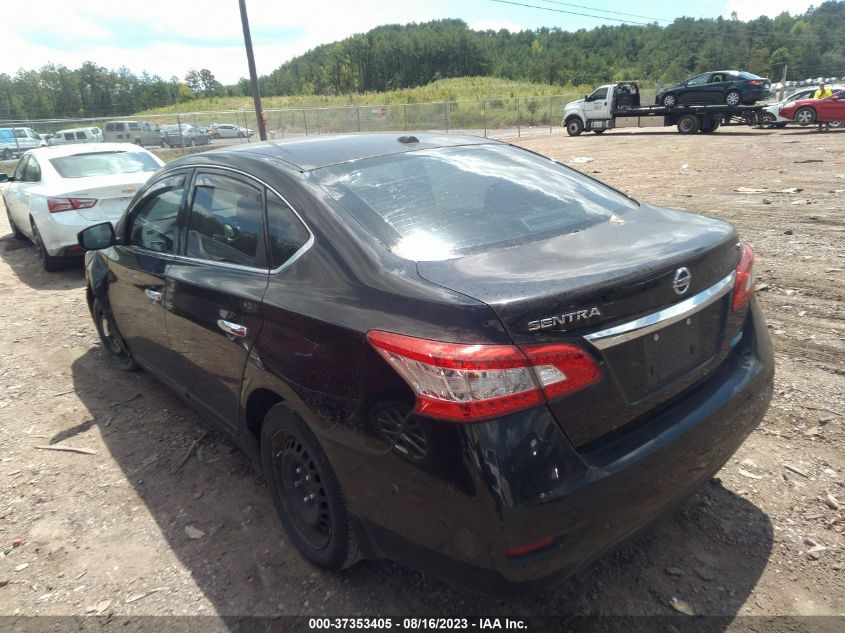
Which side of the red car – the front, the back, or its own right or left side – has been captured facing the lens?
left

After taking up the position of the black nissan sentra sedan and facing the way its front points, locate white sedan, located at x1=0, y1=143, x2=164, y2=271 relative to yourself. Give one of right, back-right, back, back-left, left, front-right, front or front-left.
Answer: front

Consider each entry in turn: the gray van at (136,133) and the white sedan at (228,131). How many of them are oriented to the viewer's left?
0

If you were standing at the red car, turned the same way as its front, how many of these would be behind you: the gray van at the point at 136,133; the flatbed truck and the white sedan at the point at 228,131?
0

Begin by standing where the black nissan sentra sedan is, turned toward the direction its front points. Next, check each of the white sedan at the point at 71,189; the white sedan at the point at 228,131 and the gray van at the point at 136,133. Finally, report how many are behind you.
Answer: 0

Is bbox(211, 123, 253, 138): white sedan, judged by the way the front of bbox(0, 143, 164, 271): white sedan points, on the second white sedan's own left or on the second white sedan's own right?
on the second white sedan's own right

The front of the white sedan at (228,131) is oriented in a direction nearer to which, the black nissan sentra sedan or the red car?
the red car

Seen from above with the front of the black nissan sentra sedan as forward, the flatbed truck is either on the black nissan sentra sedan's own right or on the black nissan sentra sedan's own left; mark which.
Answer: on the black nissan sentra sedan's own right

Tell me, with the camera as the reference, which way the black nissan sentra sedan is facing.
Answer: facing away from the viewer and to the left of the viewer

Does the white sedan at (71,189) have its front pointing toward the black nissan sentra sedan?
no

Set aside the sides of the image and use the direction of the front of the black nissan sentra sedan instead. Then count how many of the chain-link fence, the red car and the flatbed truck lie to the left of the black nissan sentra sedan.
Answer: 0

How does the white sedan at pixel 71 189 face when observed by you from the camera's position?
facing away from the viewer and to the left of the viewer

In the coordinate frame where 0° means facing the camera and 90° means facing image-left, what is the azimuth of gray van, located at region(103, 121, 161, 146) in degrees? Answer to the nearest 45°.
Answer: approximately 315°

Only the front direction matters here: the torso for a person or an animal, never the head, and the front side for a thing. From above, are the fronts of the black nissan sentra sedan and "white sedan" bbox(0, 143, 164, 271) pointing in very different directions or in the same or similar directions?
same or similar directions
